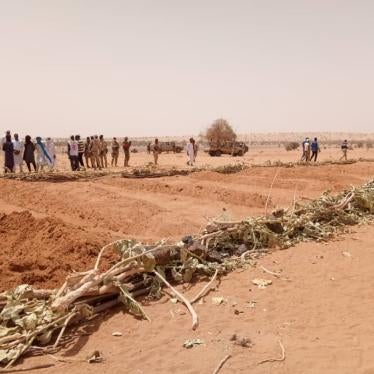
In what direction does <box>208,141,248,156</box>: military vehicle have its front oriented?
to the viewer's right

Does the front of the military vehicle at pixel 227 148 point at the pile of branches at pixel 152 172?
no

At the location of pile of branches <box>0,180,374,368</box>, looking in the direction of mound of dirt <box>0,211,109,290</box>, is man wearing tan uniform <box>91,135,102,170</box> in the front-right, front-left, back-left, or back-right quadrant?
front-right

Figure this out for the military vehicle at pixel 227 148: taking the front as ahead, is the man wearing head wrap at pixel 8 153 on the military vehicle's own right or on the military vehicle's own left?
on the military vehicle's own right

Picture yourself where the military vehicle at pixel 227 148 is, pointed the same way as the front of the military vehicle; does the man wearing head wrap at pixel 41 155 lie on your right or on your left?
on your right

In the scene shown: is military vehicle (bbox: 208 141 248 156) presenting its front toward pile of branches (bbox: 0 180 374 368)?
no

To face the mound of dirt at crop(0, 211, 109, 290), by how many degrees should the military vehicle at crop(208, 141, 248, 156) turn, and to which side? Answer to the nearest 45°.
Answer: approximately 90° to its right
